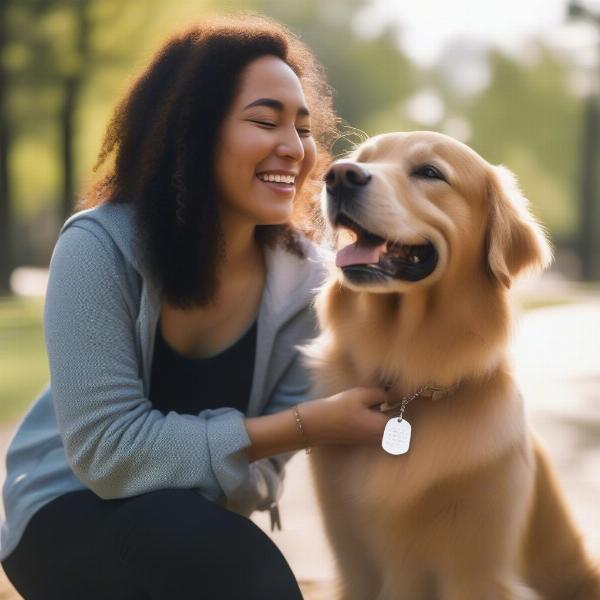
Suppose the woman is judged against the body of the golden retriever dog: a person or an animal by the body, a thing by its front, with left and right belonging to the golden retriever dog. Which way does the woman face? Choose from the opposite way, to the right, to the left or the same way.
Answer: to the left

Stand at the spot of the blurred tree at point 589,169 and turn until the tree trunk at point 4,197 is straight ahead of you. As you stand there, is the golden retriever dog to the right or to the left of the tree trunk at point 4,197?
left

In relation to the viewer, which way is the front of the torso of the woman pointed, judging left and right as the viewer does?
facing the viewer and to the right of the viewer

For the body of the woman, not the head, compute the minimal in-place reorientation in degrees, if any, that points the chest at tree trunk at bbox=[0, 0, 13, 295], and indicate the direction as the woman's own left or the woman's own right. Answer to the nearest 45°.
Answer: approximately 135° to the woman's own left

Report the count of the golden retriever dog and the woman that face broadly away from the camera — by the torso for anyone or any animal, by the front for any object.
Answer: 0

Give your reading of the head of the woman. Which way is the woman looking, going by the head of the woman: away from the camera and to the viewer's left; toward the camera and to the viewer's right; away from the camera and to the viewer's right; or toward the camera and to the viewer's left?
toward the camera and to the viewer's right

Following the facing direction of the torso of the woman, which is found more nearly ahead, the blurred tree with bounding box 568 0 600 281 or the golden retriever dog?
the golden retriever dog

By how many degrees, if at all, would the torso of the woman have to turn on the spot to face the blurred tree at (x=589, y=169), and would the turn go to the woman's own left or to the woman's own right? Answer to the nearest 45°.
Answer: approximately 90° to the woman's own left

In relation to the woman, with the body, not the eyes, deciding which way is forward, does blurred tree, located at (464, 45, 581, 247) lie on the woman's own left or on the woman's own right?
on the woman's own left

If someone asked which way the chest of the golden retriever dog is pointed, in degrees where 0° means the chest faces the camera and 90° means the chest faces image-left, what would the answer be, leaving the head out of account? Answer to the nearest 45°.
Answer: approximately 45°
